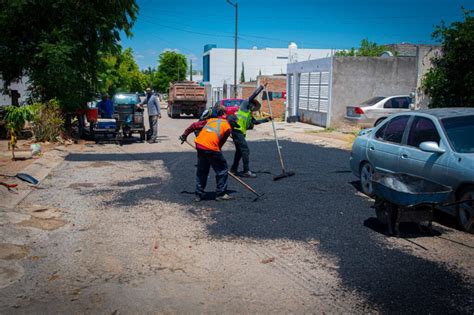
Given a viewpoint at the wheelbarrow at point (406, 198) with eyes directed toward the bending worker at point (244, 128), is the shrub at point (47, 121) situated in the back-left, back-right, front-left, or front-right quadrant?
front-left

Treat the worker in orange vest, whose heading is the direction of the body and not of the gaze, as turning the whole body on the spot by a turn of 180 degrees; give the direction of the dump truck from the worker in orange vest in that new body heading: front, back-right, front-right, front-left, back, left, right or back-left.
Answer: back-right

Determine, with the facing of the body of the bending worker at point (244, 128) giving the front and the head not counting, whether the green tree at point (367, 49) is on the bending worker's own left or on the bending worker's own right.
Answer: on the bending worker's own left

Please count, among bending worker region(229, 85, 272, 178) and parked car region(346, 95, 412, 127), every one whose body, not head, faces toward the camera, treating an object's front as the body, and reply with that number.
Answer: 0

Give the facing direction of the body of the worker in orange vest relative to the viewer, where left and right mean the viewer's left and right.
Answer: facing away from the viewer and to the right of the viewer

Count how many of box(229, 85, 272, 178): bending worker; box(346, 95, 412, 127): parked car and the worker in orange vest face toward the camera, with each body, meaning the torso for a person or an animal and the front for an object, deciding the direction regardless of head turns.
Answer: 0

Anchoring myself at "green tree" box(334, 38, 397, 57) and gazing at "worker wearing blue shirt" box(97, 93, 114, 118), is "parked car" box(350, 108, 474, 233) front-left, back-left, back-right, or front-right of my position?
front-left

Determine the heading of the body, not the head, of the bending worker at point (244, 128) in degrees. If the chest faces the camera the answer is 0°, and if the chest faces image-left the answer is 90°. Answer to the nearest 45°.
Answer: approximately 270°

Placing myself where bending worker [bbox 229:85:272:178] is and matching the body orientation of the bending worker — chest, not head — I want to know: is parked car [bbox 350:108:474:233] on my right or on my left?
on my right

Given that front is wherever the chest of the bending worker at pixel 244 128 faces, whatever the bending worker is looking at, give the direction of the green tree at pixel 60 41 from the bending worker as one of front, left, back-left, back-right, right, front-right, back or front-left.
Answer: back-left
